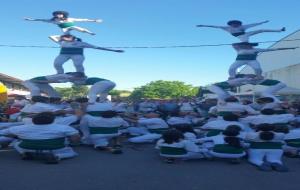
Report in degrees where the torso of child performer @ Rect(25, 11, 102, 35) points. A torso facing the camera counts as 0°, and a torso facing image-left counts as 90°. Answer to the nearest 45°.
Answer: approximately 0°
